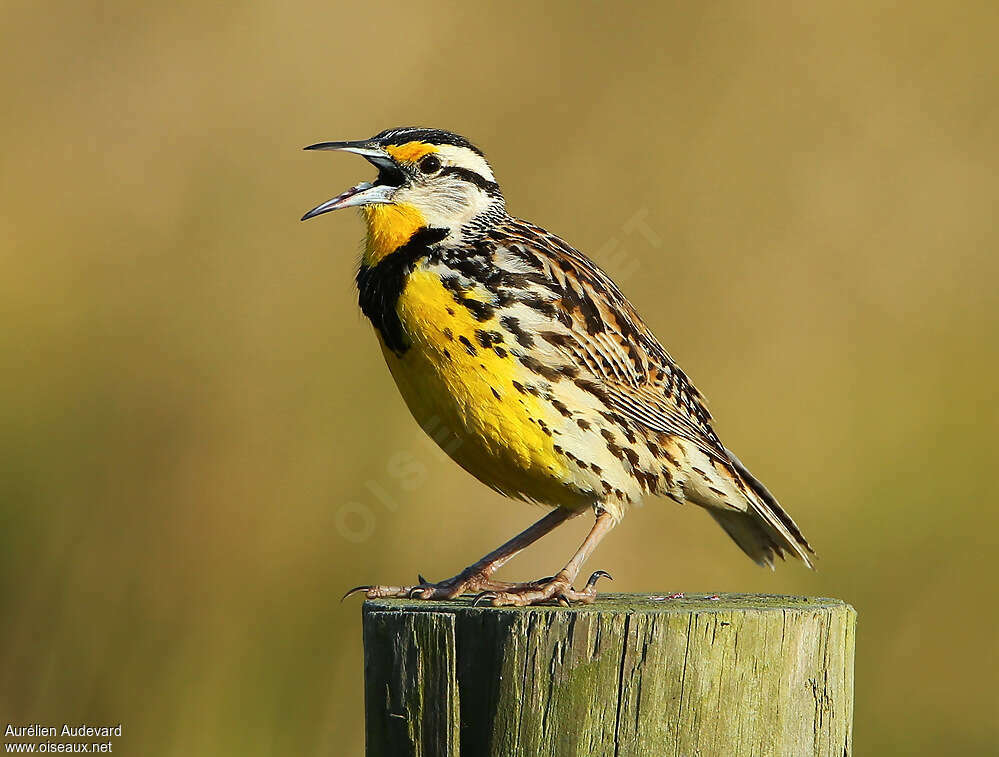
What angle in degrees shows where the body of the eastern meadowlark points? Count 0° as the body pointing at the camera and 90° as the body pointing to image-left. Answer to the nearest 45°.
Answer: approximately 90°
